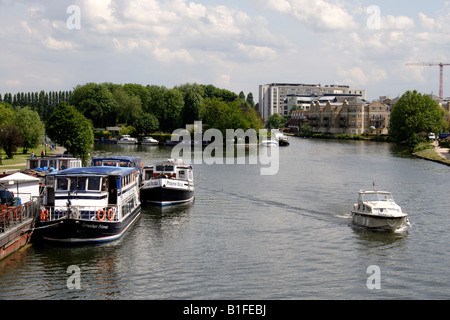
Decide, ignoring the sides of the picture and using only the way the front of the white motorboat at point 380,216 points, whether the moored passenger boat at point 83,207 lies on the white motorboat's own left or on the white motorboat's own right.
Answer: on the white motorboat's own right

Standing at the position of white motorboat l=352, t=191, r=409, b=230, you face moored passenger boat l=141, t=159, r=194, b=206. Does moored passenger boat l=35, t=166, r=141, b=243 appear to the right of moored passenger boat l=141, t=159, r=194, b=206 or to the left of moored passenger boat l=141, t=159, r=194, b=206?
left

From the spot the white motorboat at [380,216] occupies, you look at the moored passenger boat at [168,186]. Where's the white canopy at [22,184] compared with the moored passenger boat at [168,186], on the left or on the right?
left

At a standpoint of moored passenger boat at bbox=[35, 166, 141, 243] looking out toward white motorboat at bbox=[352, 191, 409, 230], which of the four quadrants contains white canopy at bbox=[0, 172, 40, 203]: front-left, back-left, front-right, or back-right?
back-left

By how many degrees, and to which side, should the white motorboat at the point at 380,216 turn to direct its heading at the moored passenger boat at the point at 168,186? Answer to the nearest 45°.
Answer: approximately 135° to its right

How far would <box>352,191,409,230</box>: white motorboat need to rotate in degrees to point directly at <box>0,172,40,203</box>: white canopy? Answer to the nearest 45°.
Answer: approximately 135° to its right

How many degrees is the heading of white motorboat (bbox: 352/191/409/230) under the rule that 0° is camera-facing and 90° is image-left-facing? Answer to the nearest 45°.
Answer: approximately 315°
